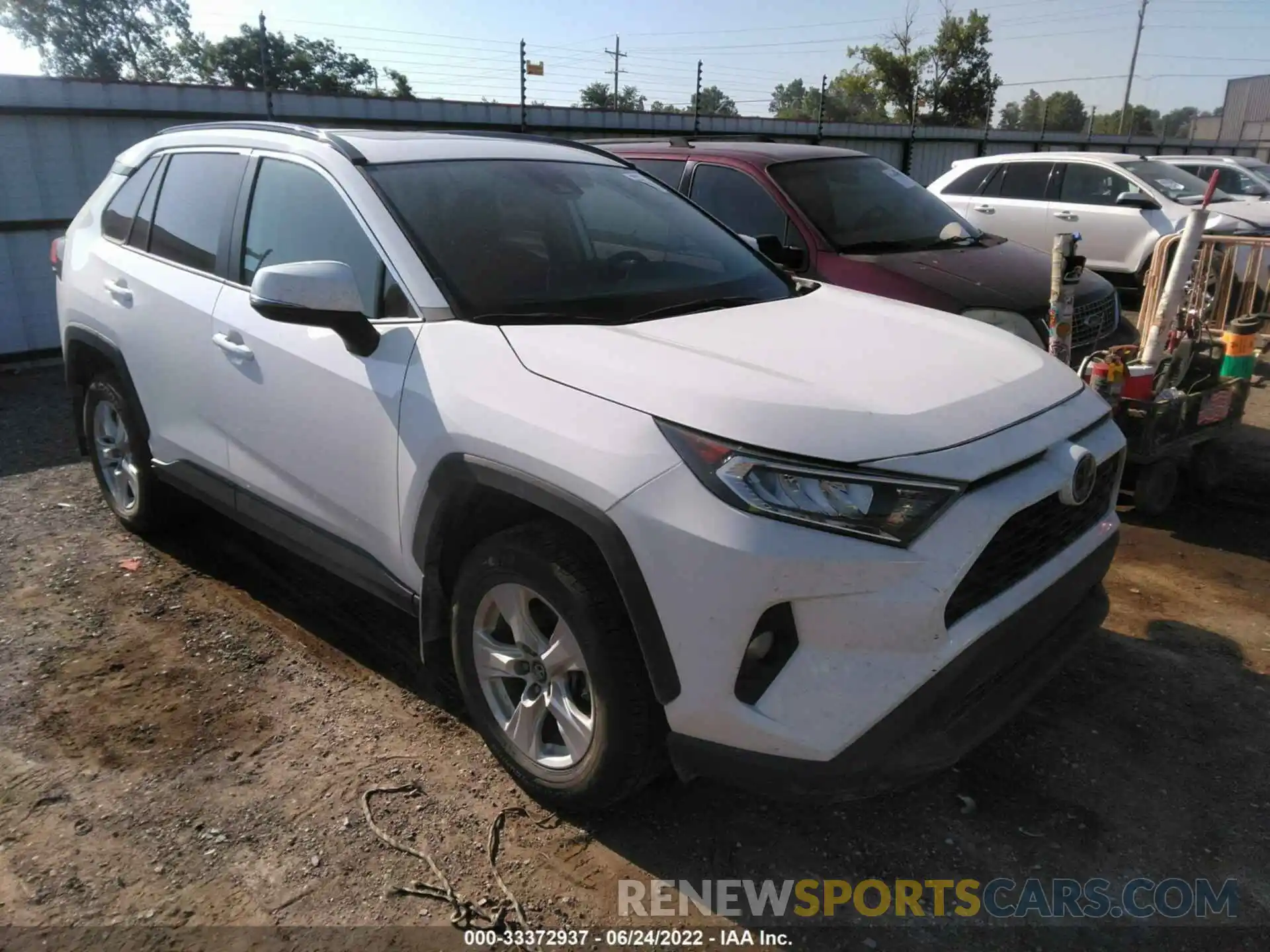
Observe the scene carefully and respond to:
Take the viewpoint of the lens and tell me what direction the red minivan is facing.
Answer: facing the viewer and to the right of the viewer

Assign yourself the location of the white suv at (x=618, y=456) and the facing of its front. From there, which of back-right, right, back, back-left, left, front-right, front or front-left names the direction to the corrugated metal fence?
back

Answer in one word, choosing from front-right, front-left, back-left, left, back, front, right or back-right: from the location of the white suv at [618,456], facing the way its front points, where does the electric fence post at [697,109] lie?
back-left

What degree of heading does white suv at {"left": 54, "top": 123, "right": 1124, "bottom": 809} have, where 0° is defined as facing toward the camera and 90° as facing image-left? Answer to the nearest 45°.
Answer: approximately 315°

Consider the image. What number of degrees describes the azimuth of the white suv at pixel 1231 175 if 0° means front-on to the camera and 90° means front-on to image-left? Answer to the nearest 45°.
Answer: approximately 315°
